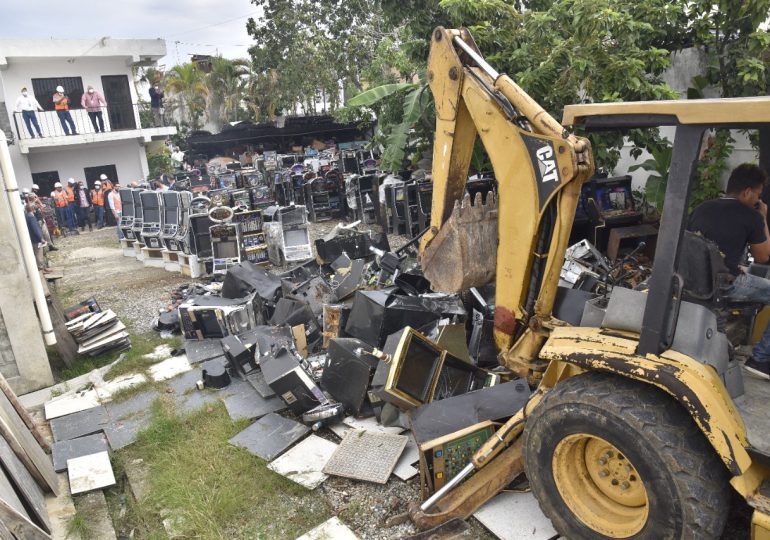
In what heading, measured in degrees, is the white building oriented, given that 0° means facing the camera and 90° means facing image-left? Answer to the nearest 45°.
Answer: approximately 0°

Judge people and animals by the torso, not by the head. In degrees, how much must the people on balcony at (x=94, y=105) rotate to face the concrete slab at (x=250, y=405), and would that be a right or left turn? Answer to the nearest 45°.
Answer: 0° — they already face it

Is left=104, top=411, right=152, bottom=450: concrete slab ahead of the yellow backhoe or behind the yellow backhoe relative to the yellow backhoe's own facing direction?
behind

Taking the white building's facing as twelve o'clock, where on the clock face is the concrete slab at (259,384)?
The concrete slab is roughly at 12 o'clock from the white building.

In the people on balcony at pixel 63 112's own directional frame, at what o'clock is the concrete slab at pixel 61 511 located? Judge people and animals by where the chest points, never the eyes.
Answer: The concrete slab is roughly at 12 o'clock from the people on balcony.

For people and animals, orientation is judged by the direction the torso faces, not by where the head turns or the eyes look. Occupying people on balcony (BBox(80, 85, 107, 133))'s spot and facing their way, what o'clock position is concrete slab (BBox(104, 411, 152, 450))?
The concrete slab is roughly at 12 o'clock from the people on balcony.

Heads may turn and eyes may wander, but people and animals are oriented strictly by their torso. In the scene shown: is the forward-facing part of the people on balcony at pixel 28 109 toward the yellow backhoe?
yes

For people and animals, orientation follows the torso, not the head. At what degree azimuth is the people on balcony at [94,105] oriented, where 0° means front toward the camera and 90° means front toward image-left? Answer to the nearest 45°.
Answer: approximately 0°
